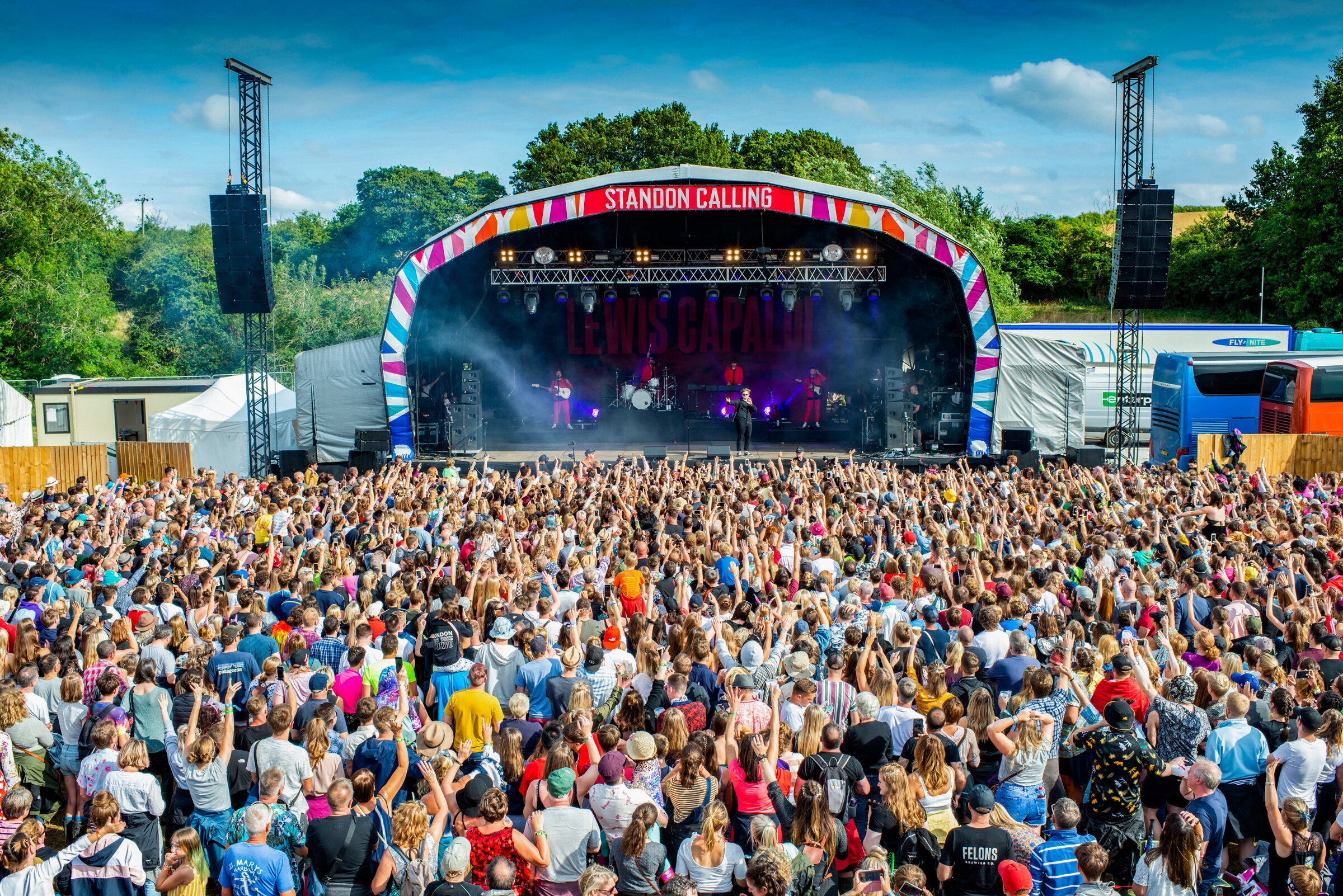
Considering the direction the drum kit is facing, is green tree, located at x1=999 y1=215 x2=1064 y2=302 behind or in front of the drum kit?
behind

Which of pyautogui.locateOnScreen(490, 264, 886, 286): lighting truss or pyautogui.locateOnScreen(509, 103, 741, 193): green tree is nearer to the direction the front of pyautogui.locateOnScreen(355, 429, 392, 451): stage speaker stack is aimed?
the lighting truss

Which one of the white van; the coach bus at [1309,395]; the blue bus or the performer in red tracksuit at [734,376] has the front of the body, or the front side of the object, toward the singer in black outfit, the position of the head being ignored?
the performer in red tracksuit

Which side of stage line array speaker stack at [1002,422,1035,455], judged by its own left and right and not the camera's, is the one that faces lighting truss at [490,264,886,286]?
right

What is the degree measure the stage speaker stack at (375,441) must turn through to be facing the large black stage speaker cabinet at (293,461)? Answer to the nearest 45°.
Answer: approximately 90° to its right

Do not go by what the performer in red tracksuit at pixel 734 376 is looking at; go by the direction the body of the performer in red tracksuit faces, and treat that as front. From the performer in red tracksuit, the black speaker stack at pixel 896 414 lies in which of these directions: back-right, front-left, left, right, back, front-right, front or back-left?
front-left

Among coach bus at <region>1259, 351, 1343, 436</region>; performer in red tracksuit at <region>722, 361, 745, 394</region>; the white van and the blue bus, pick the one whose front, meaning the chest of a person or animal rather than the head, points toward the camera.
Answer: the performer in red tracksuit

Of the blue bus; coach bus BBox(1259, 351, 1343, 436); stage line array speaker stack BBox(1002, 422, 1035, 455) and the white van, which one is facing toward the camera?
the stage line array speaker stack
